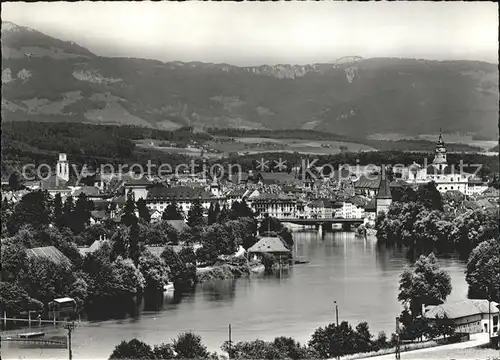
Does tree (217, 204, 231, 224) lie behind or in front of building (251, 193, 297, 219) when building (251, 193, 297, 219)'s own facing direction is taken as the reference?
in front

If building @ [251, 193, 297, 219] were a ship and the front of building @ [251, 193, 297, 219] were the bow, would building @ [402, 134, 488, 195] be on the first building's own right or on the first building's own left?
on the first building's own left

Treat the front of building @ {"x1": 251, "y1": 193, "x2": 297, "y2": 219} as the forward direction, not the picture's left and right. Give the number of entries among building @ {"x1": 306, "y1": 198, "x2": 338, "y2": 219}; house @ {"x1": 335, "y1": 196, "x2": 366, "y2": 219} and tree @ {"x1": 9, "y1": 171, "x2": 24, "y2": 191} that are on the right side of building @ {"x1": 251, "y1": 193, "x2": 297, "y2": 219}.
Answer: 1

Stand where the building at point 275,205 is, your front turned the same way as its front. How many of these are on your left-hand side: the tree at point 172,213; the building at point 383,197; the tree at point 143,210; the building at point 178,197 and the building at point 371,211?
2

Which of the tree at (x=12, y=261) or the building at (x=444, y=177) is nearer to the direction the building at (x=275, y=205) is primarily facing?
the tree

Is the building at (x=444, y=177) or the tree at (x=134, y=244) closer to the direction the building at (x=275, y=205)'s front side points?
the tree

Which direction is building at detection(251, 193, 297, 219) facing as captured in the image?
toward the camera

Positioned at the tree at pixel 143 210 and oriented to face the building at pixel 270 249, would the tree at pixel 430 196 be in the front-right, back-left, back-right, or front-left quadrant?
front-left

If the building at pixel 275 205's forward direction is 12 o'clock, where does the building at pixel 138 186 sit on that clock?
the building at pixel 138 186 is roughly at 4 o'clock from the building at pixel 275 205.

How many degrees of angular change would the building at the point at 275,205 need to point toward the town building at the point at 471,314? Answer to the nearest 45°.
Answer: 0° — it already faces it

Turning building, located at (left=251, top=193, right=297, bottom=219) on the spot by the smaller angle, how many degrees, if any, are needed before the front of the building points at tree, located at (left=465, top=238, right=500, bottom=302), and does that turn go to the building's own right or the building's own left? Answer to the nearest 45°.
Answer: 0° — it already faces it

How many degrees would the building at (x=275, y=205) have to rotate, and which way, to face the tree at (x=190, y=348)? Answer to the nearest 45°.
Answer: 0° — it already faces it

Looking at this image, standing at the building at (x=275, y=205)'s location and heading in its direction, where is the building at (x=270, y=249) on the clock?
the building at (x=270, y=249) is roughly at 12 o'clock from the building at (x=275, y=205).

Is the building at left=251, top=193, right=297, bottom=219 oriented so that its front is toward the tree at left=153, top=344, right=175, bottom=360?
yes

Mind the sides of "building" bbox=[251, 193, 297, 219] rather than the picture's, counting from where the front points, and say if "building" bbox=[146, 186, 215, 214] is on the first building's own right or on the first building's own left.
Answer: on the first building's own right

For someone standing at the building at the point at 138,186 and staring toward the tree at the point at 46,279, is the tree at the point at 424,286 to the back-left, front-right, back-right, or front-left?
front-left

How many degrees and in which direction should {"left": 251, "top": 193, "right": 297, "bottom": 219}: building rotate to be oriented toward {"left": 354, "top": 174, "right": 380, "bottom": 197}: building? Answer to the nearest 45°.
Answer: approximately 90° to its left

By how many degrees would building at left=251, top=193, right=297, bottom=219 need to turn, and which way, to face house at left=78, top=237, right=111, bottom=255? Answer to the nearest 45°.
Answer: approximately 45° to its right

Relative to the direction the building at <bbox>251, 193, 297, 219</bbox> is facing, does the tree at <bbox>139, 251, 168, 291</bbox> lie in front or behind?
in front

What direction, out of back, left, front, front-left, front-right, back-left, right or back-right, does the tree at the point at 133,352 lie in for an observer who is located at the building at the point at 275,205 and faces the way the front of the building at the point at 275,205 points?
front

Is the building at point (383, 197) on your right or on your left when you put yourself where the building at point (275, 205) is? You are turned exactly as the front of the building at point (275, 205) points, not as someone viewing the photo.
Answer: on your left

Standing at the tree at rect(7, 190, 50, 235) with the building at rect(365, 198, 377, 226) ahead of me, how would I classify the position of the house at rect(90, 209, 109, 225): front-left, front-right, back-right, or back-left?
front-left
